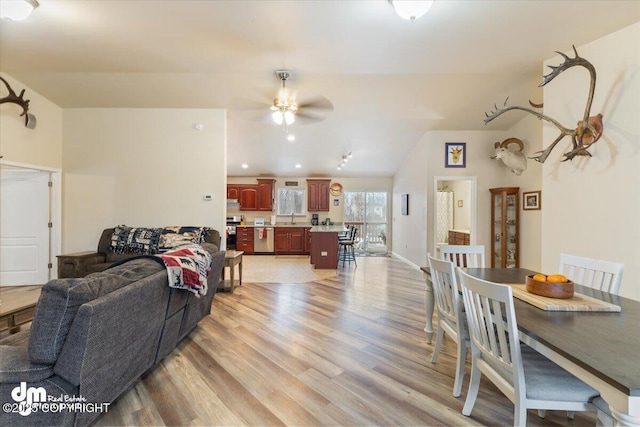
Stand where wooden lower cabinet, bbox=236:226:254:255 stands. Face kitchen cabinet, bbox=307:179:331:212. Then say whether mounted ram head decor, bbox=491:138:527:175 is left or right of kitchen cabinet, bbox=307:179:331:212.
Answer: right

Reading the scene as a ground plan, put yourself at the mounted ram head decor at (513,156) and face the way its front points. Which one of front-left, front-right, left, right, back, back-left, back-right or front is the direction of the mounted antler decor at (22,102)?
front

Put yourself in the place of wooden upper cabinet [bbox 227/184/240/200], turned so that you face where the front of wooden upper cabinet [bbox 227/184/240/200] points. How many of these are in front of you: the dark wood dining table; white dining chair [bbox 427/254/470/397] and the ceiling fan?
3

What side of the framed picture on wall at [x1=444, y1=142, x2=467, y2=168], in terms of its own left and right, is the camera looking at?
front

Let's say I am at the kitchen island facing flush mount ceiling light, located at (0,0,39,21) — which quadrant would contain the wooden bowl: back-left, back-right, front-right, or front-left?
front-left

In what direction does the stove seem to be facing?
toward the camera

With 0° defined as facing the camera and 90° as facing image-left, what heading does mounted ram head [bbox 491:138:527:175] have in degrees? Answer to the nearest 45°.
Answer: approximately 45°

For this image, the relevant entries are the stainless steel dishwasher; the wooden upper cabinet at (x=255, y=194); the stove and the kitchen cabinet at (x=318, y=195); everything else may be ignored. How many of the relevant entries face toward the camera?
4

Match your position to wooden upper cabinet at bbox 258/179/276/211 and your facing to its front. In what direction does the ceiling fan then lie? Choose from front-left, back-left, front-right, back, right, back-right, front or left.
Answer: front

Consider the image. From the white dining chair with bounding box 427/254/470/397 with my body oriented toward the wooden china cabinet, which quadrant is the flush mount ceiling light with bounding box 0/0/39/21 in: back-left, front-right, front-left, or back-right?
back-left

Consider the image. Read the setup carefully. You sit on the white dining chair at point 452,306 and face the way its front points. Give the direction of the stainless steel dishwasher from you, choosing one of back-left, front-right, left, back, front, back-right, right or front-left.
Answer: left

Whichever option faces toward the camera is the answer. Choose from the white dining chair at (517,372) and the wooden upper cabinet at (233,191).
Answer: the wooden upper cabinet

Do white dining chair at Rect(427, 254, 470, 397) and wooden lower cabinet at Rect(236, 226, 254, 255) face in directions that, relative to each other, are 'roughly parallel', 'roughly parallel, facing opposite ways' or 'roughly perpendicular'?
roughly perpendicular

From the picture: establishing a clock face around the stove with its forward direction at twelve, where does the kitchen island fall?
The kitchen island is roughly at 11 o'clock from the stove.

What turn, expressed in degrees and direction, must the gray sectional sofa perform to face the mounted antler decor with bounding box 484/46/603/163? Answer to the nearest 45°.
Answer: approximately 135° to its right

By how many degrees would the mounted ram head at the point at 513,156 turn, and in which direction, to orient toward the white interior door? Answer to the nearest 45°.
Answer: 0° — it already faces it

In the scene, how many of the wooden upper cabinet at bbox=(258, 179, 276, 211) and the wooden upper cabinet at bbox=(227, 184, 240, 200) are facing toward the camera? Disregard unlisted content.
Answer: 2

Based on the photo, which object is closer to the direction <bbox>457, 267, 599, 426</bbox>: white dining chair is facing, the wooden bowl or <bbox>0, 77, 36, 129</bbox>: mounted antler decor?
the wooden bowl

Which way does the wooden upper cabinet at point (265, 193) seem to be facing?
toward the camera
